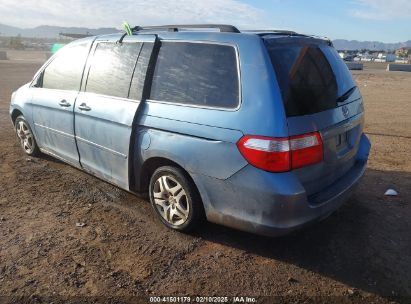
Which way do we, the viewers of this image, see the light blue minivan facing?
facing away from the viewer and to the left of the viewer
